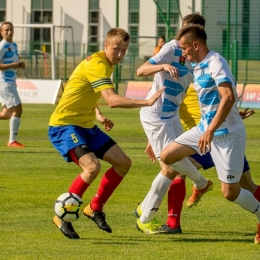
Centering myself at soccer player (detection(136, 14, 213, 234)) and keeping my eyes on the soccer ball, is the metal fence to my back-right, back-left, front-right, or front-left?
back-right

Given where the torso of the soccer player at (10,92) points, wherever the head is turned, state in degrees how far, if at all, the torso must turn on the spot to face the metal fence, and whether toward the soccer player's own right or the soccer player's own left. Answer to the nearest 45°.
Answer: approximately 135° to the soccer player's own left

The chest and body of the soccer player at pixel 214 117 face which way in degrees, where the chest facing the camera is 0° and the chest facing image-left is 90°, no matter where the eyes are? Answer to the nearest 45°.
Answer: approximately 45°

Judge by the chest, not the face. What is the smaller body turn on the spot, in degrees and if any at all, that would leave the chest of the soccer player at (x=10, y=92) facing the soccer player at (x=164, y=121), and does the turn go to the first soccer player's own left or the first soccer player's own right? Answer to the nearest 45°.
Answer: approximately 45° to the first soccer player's own right

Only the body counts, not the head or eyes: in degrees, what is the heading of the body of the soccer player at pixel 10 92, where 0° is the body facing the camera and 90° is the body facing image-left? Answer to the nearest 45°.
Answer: approximately 315°
